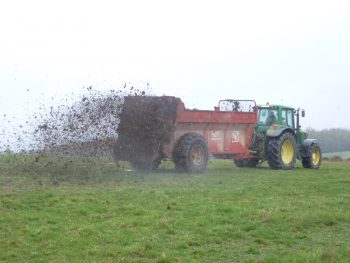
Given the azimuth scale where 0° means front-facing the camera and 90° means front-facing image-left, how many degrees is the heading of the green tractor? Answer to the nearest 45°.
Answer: approximately 225°

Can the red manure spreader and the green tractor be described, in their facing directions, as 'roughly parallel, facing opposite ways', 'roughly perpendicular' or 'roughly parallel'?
roughly parallel

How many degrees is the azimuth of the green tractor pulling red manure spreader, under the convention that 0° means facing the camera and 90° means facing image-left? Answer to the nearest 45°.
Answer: approximately 225°
